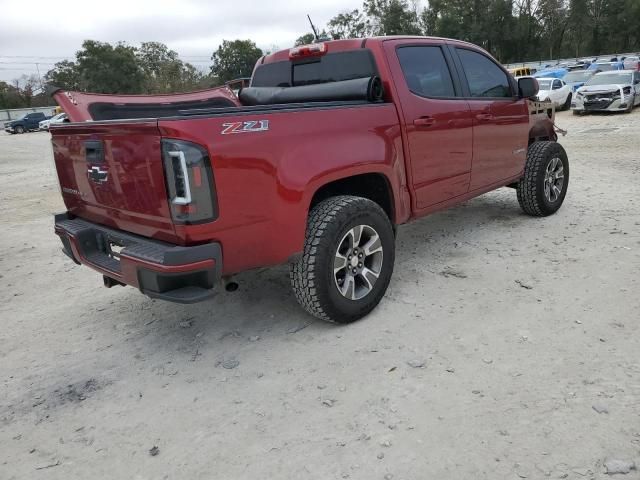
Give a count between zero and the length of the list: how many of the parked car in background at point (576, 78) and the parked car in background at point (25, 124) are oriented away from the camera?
0

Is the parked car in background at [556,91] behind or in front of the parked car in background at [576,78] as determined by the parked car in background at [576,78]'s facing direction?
in front

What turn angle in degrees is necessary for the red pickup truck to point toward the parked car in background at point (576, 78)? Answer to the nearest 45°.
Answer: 0° — it already faces it

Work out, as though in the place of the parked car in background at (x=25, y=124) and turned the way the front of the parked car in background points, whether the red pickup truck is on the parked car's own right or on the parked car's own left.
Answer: on the parked car's own left

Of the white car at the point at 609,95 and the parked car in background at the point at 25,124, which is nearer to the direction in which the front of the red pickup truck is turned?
the white car

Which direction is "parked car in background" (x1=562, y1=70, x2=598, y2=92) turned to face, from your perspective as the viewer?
facing the viewer and to the left of the viewer

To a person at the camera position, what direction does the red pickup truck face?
facing away from the viewer and to the right of the viewer

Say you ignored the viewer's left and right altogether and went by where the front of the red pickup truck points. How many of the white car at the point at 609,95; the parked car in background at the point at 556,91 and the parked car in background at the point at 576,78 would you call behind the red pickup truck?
0

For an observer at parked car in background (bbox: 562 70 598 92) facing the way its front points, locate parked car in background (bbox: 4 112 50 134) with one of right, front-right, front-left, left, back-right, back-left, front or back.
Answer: front-right

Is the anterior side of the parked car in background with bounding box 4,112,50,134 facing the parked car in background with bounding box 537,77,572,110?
no

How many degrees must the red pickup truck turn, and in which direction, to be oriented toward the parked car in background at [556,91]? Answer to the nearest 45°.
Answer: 0° — it already faces it

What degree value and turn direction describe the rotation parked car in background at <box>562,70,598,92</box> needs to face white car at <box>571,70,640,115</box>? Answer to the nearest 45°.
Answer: approximately 45° to its left

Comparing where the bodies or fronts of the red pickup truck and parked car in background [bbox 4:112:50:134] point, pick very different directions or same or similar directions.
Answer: very different directions

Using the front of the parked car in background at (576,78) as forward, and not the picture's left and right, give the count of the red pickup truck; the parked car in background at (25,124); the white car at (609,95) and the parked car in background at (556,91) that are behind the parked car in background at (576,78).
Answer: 0

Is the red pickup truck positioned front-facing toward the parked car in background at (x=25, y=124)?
no
